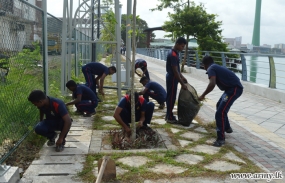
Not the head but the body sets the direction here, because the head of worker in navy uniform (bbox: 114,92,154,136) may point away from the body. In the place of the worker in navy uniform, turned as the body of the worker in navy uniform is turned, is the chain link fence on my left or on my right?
on my right

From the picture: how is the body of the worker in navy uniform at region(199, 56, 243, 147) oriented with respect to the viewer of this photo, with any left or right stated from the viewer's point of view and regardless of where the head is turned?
facing to the left of the viewer

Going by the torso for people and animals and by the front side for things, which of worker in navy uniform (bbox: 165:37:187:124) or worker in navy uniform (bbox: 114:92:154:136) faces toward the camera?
worker in navy uniform (bbox: 114:92:154:136)

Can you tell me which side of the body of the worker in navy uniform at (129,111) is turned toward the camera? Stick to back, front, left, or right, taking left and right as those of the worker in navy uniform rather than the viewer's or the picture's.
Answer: front

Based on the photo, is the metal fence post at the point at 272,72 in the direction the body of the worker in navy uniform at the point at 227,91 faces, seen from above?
no

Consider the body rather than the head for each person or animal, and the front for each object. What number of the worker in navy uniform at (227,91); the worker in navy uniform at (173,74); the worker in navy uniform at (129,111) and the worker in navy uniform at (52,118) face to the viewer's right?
1

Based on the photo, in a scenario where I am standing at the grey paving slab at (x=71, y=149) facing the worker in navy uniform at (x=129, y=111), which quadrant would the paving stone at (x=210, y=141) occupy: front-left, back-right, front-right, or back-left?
front-right

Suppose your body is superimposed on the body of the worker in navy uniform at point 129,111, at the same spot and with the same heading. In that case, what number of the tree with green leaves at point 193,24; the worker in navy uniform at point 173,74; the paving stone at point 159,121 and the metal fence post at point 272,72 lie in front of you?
0

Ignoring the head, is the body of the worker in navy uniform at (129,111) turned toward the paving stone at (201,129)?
no
